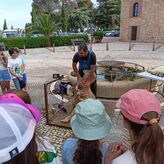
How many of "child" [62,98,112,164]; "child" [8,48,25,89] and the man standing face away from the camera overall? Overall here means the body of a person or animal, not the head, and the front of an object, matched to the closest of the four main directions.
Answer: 1

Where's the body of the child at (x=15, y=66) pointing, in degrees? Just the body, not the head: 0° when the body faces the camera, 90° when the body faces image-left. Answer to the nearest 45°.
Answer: approximately 315°

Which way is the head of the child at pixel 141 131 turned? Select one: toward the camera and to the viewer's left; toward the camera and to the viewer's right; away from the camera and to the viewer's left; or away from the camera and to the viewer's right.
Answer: away from the camera and to the viewer's left

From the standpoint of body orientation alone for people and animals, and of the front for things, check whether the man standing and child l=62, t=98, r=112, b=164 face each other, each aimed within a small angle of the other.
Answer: yes

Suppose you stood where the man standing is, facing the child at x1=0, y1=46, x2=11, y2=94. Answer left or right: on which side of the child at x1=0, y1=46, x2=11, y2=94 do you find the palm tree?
right

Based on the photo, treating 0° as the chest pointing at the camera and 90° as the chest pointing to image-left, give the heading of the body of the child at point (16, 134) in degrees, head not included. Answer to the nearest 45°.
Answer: approximately 225°

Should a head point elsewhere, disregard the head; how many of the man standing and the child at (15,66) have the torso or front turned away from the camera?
0

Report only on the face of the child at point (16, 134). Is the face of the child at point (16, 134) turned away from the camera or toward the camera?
away from the camera

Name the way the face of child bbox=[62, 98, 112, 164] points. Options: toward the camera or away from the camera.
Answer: away from the camera

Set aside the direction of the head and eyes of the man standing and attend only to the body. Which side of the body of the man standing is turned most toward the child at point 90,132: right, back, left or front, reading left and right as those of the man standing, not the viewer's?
front

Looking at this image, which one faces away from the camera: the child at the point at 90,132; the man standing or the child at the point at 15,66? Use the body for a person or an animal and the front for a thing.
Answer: the child at the point at 90,132

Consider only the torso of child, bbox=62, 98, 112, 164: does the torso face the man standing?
yes
